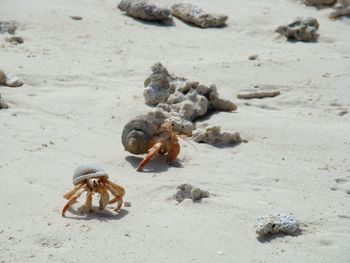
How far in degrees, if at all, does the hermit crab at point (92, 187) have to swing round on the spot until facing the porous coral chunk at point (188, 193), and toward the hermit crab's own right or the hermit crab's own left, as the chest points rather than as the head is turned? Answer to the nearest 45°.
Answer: approximately 90° to the hermit crab's own left

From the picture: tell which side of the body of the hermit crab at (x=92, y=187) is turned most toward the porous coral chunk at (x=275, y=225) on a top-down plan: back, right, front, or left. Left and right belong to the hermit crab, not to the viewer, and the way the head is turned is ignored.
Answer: left

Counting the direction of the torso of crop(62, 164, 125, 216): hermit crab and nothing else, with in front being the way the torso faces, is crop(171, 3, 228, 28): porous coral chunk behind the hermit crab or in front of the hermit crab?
behind

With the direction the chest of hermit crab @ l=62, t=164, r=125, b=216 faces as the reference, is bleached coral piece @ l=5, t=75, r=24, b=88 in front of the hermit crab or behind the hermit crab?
behind

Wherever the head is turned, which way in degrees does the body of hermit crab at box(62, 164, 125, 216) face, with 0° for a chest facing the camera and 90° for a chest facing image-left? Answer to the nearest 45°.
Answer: approximately 0°

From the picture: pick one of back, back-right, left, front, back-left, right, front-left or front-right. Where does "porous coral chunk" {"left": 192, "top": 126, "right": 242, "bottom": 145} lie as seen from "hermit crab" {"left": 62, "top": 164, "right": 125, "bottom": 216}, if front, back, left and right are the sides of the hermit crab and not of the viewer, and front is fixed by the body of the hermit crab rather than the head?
back-left

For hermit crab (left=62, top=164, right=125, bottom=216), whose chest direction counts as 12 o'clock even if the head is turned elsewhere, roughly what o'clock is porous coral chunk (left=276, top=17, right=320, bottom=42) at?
The porous coral chunk is roughly at 7 o'clock from the hermit crab.

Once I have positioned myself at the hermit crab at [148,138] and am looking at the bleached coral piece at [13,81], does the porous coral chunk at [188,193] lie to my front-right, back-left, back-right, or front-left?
back-left

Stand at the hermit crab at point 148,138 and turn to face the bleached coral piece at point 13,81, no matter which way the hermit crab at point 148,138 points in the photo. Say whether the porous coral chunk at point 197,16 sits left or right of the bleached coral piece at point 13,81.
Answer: right
